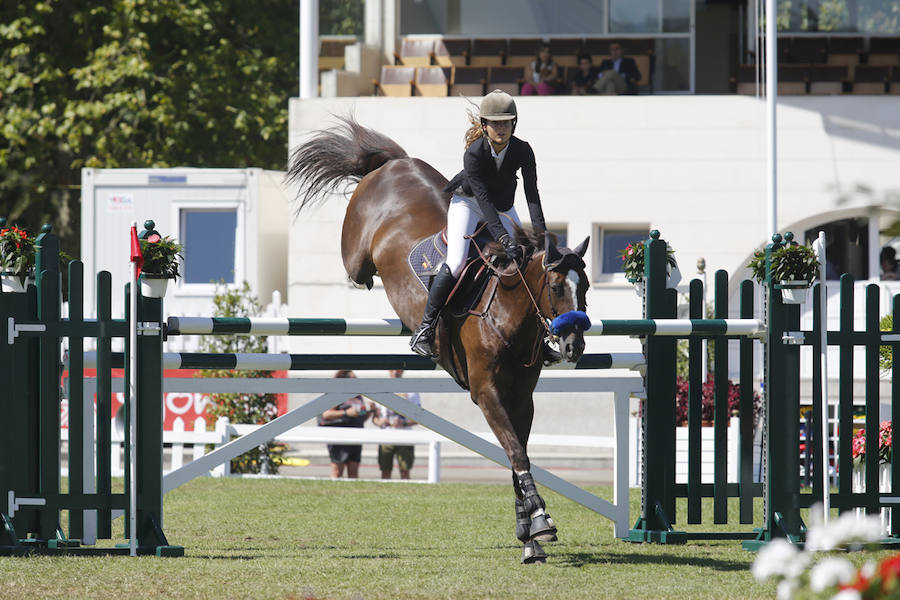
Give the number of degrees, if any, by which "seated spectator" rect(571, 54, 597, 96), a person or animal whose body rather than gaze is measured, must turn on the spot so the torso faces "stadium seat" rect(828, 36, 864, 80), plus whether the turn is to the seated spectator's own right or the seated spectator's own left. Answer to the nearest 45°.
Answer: approximately 90° to the seated spectator's own left

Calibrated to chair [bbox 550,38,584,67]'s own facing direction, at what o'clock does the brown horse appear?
The brown horse is roughly at 12 o'clock from the chair.

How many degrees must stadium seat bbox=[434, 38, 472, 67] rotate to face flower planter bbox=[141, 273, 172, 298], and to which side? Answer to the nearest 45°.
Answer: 0° — it already faces it

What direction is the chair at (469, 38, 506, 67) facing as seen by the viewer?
toward the camera

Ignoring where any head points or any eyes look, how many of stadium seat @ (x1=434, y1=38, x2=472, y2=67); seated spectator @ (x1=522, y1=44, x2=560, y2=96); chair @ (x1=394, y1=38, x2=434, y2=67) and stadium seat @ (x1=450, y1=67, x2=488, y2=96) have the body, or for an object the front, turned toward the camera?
4

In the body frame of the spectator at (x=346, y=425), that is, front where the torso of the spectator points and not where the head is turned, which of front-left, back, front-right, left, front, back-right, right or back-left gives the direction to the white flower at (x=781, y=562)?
front

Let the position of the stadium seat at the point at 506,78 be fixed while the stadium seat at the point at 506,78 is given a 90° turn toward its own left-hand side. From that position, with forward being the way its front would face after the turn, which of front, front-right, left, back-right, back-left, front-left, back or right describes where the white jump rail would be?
right

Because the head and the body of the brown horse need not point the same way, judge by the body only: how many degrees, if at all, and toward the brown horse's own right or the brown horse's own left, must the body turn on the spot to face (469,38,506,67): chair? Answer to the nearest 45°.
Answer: approximately 135° to the brown horse's own left

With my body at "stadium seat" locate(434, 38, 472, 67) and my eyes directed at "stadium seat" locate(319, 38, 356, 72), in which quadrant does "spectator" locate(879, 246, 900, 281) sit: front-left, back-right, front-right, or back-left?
back-left

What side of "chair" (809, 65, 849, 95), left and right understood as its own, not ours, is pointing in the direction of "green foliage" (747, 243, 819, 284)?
front

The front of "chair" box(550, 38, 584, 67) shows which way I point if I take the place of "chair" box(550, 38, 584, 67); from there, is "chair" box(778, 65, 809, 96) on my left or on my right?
on my left

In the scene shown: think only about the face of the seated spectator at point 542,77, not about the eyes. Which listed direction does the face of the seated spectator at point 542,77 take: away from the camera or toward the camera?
toward the camera

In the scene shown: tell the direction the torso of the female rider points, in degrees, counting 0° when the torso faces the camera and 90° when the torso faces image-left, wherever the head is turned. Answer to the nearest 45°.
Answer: approximately 315°

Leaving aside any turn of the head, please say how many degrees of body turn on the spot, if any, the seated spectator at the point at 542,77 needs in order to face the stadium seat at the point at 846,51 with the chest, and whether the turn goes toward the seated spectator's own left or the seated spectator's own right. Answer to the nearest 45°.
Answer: approximately 90° to the seated spectator's own left

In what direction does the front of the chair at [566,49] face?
toward the camera

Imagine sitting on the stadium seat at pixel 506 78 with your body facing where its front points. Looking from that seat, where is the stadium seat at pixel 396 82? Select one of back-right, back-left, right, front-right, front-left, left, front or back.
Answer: right

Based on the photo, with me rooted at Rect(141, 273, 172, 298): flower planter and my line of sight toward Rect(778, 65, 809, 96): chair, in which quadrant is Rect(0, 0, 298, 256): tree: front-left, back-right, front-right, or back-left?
front-left

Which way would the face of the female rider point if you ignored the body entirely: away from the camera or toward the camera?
toward the camera

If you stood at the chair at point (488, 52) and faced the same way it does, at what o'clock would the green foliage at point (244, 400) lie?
The green foliage is roughly at 1 o'clock from the chair.

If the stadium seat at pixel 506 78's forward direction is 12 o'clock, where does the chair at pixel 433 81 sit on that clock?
The chair is roughly at 3 o'clock from the stadium seat.

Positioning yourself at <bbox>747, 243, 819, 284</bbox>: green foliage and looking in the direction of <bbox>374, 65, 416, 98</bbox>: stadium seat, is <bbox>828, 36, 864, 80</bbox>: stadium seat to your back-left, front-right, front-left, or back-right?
front-right
